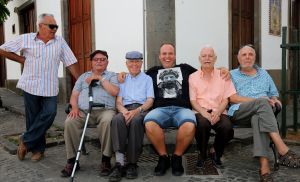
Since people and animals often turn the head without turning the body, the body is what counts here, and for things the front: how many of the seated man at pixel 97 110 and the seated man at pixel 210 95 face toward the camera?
2

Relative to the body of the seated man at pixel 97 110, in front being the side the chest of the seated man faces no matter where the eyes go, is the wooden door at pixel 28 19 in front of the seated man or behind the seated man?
behind

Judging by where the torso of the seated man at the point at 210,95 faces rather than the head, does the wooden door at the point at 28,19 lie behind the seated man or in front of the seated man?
behind

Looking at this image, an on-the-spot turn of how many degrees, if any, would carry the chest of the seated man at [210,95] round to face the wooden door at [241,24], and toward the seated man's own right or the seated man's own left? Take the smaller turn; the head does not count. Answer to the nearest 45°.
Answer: approximately 180°

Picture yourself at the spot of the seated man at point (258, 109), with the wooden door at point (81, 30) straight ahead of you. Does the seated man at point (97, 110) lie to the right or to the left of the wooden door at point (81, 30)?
left

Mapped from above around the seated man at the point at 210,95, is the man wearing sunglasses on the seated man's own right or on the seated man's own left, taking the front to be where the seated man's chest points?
on the seated man's own right

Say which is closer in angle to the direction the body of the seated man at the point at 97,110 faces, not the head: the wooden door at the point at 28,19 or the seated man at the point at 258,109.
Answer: the seated man

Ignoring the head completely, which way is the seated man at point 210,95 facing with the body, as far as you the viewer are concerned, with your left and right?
facing the viewer

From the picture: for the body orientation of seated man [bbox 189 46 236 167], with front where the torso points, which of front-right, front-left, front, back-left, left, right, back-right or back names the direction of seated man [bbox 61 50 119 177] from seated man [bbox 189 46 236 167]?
right

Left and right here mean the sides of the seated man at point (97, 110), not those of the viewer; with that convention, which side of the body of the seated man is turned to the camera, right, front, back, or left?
front

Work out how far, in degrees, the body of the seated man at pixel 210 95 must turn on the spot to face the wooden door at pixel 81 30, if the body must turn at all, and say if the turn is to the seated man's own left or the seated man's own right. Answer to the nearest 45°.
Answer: approximately 135° to the seated man's own right
